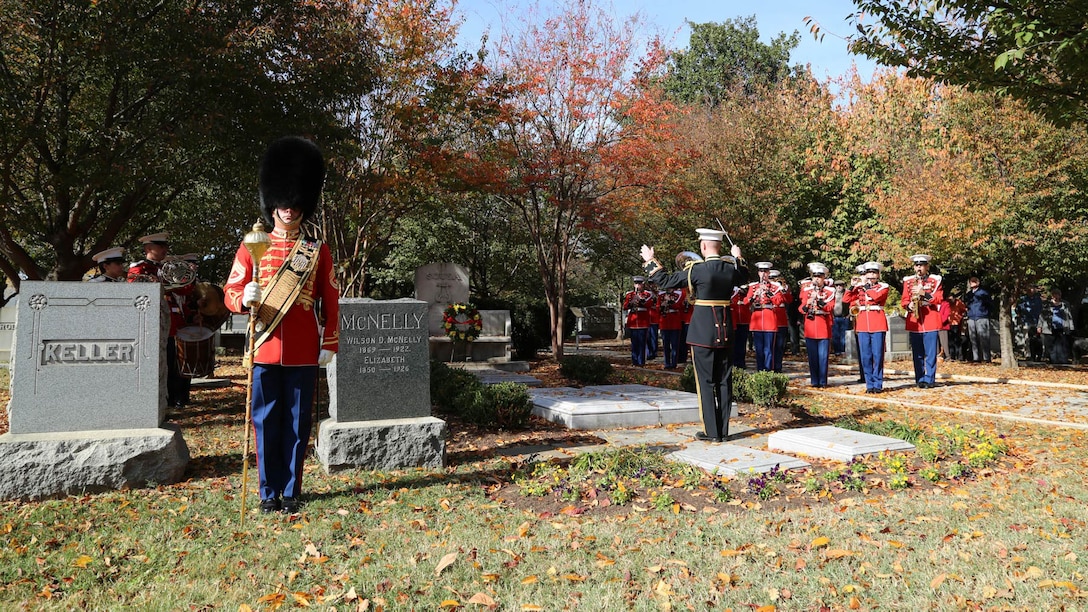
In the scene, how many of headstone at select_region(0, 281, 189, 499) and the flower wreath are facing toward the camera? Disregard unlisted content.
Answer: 2

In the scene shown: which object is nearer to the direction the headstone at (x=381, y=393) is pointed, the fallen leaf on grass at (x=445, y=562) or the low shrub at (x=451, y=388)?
the fallen leaf on grass

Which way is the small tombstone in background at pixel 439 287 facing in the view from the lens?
facing the viewer

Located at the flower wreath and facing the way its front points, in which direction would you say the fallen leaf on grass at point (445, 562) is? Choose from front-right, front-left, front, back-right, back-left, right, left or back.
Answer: front

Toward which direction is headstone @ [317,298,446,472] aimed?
toward the camera

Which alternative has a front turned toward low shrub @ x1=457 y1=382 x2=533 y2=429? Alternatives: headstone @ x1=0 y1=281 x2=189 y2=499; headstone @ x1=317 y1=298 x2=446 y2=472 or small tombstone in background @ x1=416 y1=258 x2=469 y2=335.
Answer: the small tombstone in background

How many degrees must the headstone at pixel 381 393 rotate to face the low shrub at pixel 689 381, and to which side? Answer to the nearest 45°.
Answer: approximately 135° to its left

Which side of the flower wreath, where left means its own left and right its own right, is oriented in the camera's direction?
front

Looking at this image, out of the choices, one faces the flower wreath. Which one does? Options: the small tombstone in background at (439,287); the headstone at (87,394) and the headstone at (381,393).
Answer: the small tombstone in background
